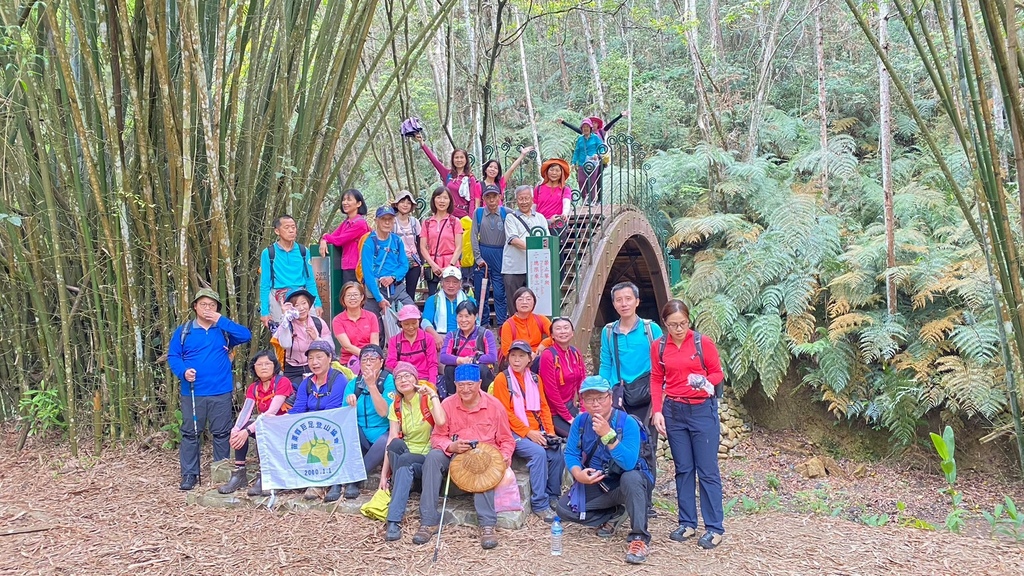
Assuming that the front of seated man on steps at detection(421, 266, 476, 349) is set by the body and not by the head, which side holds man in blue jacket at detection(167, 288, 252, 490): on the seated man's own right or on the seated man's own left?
on the seated man's own right

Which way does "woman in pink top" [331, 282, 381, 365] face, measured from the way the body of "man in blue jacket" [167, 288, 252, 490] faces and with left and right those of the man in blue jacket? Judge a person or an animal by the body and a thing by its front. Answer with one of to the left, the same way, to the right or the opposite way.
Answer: the same way

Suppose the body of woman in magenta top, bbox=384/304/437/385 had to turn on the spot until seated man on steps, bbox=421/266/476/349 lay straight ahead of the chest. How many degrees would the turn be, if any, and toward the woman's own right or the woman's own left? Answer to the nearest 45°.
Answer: approximately 180°

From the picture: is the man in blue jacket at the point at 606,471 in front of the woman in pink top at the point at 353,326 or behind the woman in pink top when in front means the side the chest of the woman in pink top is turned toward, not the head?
in front

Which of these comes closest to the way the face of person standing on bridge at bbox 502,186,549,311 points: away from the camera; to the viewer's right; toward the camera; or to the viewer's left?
toward the camera

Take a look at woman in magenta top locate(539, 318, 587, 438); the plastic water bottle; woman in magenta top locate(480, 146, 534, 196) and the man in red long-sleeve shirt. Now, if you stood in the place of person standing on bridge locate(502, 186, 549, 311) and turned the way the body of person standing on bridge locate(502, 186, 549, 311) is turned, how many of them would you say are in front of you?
3

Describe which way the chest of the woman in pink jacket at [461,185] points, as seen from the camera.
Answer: toward the camera

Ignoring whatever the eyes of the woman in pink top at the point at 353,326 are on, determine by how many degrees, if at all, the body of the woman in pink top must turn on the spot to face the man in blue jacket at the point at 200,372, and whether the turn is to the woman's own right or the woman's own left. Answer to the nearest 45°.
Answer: approximately 90° to the woman's own right

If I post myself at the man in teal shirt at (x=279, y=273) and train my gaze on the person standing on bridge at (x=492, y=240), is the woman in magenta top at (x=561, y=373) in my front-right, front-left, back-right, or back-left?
front-right

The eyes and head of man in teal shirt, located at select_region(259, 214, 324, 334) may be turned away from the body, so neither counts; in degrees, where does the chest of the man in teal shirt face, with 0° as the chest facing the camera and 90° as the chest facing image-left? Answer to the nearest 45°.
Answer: approximately 0°

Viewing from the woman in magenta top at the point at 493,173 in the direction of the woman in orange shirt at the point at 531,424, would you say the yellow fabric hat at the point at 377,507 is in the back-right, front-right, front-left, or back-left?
front-right

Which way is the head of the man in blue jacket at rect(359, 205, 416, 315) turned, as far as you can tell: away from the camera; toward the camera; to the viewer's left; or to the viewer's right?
toward the camera

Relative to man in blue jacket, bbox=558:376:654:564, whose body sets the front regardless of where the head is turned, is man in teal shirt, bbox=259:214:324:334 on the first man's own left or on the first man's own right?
on the first man's own right

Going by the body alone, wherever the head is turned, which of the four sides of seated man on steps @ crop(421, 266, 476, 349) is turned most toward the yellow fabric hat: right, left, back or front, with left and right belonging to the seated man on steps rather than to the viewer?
front

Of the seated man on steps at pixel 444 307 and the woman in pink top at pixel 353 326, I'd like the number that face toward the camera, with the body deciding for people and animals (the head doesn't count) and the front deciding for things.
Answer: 2

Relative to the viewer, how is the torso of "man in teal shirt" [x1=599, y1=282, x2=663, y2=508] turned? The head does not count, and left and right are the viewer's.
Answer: facing the viewer

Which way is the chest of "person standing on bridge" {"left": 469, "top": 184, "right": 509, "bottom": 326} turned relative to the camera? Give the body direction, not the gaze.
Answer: toward the camera

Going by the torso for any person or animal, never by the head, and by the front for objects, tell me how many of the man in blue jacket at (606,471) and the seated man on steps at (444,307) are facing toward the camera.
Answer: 2

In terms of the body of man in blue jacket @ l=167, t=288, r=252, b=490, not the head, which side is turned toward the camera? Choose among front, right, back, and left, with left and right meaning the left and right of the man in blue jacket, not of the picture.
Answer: front

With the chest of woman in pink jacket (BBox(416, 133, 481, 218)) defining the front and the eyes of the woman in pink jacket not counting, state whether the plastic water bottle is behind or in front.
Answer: in front

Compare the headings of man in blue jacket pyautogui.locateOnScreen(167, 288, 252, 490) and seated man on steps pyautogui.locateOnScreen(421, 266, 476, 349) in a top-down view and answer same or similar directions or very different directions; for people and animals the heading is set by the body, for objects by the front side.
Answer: same or similar directions

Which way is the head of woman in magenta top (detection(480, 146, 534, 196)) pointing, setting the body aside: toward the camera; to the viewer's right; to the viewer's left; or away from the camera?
toward the camera
